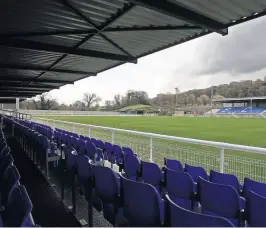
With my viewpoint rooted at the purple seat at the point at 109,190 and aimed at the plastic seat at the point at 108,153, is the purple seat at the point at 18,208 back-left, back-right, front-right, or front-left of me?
back-left

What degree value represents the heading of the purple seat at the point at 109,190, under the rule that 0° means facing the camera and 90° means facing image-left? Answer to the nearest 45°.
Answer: approximately 225°

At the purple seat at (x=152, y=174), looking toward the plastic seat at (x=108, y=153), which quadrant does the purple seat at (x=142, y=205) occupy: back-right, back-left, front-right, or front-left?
back-left

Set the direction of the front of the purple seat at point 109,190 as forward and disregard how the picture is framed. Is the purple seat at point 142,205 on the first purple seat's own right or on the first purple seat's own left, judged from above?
on the first purple seat's own right

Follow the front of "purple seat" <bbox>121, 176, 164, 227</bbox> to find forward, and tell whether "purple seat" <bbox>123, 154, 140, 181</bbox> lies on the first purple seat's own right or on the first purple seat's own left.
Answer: on the first purple seat's own left

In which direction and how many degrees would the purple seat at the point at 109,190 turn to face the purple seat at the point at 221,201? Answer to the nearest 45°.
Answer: approximately 90° to its right

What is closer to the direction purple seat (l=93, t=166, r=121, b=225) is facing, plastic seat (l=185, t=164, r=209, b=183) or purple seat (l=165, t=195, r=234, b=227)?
the plastic seat

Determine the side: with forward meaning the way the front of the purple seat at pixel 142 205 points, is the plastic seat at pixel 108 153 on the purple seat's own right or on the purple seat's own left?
on the purple seat's own left

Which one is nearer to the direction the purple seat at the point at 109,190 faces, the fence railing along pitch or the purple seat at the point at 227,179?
the fence railing along pitch

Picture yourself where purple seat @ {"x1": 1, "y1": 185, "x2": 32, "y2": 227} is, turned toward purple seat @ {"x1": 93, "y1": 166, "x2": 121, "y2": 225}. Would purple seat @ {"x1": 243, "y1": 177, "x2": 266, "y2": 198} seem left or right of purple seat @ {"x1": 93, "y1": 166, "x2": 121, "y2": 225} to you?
right

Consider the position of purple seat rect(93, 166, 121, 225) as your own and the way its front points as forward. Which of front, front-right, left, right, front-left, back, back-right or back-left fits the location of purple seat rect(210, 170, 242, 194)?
front-right
